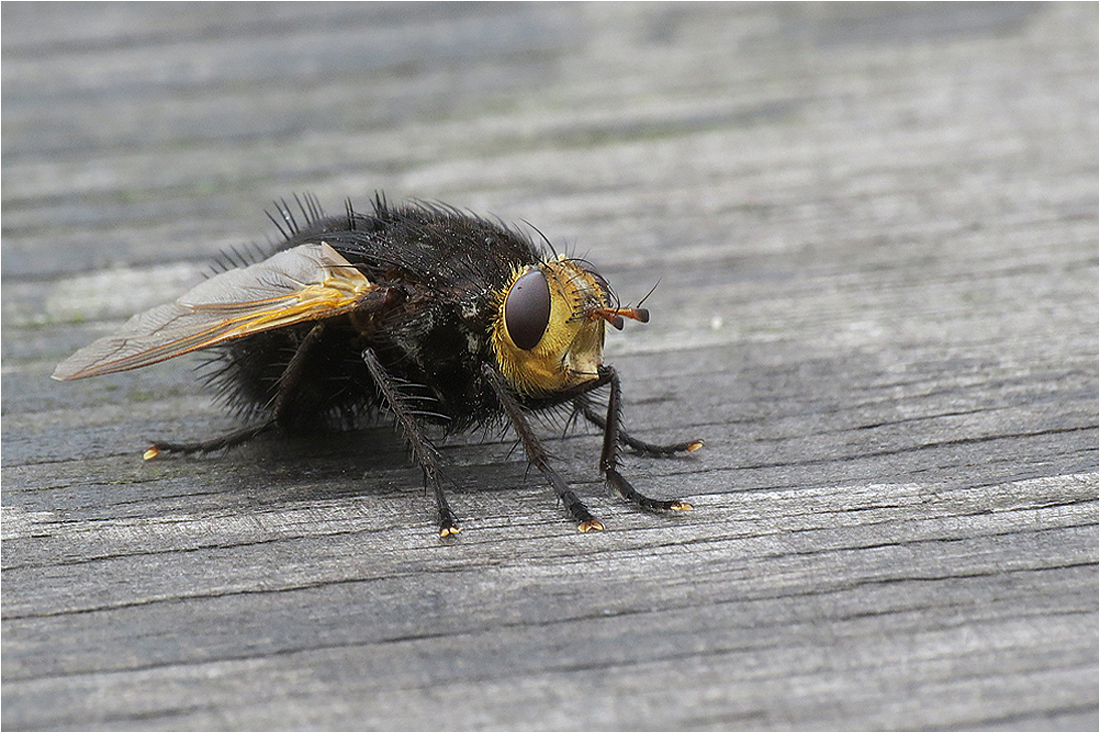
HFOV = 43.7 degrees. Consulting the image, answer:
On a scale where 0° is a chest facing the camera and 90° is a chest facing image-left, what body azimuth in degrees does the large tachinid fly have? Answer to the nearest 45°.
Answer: approximately 315°
